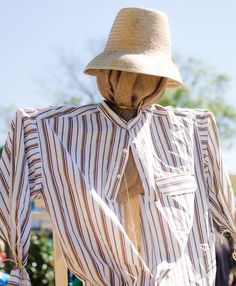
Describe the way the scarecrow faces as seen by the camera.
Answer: facing the viewer
